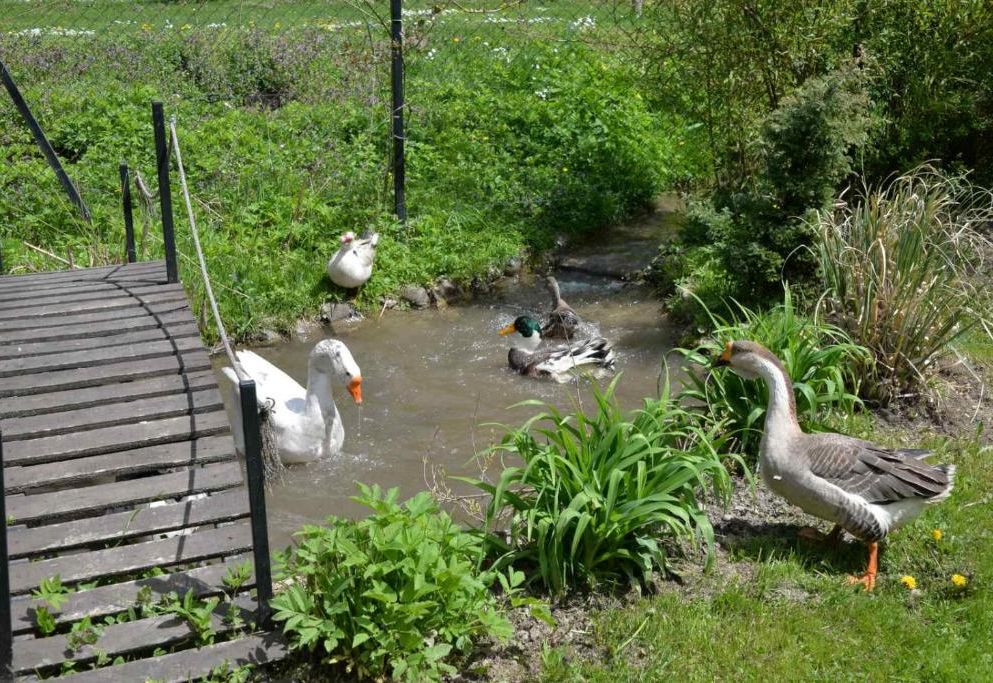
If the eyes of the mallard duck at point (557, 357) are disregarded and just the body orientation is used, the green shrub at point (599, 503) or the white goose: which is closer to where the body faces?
the white goose

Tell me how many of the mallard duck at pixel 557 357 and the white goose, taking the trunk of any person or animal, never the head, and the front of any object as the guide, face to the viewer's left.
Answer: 1

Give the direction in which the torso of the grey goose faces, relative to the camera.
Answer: to the viewer's left

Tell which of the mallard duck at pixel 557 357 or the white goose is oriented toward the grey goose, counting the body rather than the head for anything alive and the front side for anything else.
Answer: the white goose

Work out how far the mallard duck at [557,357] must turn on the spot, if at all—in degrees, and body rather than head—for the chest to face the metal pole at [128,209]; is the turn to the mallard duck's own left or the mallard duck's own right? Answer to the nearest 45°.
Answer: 0° — it already faces it

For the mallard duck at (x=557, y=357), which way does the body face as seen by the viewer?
to the viewer's left

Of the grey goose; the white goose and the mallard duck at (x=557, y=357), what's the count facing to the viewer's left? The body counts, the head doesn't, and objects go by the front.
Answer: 2

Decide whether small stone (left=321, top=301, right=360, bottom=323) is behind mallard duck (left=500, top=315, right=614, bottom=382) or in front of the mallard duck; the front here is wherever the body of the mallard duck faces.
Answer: in front

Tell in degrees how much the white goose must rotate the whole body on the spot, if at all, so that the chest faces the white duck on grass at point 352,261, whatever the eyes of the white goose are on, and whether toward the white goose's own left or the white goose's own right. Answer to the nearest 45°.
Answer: approximately 135° to the white goose's own left

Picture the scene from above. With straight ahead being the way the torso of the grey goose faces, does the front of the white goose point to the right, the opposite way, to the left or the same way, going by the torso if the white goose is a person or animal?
the opposite way

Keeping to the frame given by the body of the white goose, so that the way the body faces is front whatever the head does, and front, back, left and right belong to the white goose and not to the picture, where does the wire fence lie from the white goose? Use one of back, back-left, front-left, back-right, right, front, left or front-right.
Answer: back-left

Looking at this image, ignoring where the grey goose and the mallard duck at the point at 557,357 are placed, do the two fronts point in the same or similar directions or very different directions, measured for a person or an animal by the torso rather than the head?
same or similar directions
